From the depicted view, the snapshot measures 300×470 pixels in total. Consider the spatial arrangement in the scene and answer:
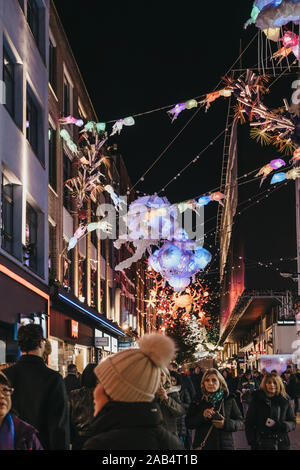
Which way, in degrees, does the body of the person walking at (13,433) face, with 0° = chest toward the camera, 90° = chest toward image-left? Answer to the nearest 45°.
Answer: approximately 0°

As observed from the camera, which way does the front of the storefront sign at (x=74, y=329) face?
facing the viewer and to the right of the viewer

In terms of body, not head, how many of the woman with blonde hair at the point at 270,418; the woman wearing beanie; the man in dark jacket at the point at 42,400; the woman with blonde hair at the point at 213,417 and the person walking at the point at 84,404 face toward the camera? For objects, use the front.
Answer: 2

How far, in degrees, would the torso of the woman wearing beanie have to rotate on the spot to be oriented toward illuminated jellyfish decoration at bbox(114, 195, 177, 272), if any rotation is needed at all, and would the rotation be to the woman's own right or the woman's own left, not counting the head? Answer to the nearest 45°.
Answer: approximately 45° to the woman's own right

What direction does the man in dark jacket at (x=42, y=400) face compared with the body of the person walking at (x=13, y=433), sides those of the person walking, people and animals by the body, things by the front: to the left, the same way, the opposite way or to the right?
the opposite way

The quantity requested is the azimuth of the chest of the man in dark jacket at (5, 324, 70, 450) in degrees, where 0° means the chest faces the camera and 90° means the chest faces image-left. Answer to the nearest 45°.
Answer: approximately 180°

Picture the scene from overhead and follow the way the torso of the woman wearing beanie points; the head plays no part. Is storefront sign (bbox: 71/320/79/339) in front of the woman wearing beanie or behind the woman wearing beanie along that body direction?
in front

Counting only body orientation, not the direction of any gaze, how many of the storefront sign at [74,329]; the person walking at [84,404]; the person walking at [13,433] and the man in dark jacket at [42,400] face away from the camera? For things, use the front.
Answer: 2

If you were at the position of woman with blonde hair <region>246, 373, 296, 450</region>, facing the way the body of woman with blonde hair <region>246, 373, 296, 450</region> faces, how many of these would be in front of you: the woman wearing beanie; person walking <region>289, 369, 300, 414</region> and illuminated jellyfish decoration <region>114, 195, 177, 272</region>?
1

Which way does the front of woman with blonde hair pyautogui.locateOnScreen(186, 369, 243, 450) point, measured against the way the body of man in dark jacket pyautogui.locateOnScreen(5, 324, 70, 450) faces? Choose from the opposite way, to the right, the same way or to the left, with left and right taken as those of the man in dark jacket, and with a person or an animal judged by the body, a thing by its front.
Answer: the opposite way

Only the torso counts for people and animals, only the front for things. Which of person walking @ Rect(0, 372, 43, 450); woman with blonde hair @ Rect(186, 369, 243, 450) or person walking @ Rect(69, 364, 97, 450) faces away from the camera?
person walking @ Rect(69, 364, 97, 450)
